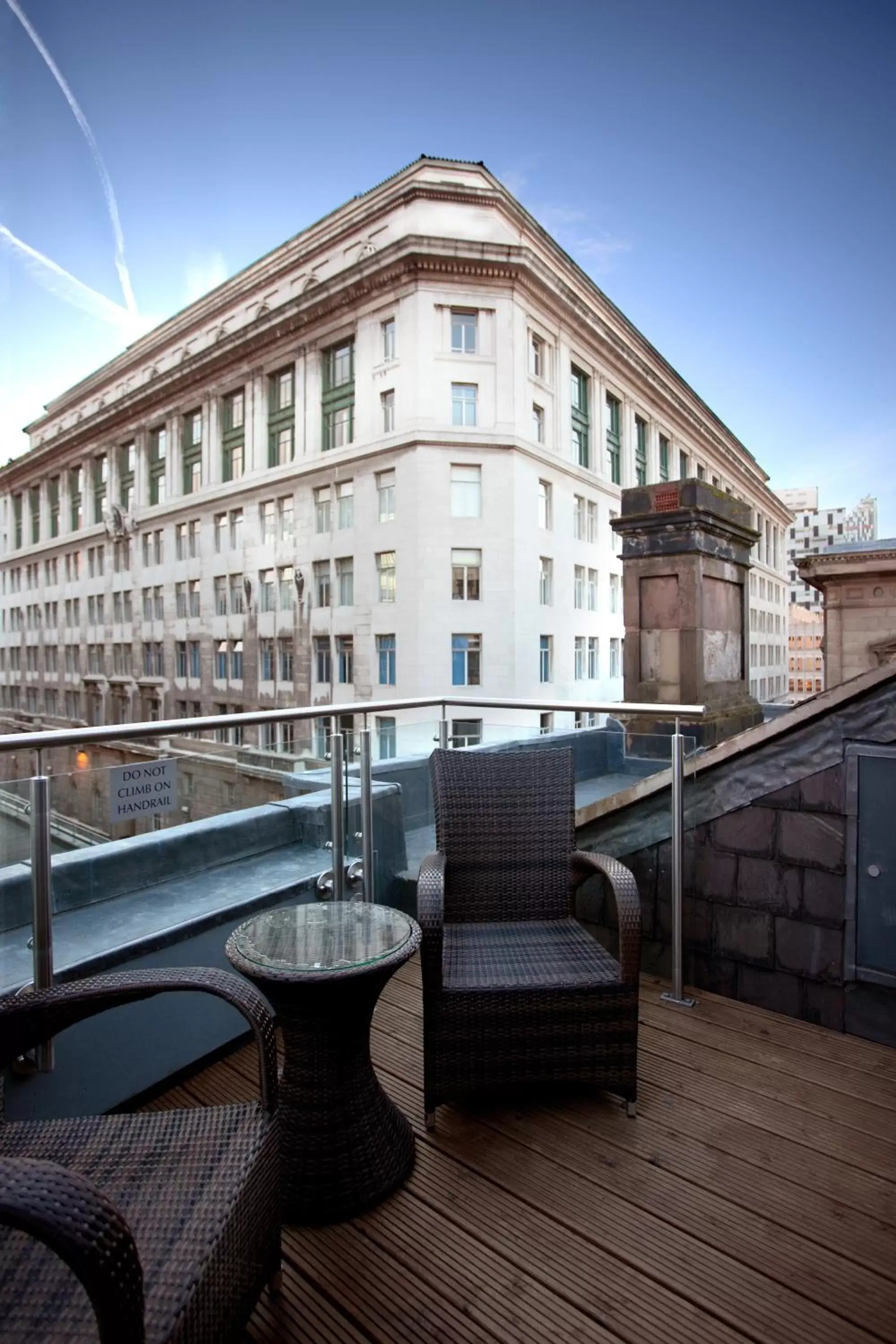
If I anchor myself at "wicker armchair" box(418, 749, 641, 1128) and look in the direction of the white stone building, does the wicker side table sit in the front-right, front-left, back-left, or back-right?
back-left

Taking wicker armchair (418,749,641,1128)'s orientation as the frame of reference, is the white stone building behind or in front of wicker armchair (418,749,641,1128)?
behind

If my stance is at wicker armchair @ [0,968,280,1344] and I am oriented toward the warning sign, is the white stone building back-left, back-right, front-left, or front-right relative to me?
front-right

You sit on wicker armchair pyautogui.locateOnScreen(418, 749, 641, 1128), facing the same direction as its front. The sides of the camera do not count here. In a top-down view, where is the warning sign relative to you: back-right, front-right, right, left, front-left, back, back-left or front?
right

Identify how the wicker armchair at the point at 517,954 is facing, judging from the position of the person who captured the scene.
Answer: facing the viewer

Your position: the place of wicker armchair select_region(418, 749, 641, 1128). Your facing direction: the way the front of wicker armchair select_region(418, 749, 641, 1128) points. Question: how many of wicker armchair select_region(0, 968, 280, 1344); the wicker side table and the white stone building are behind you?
1
